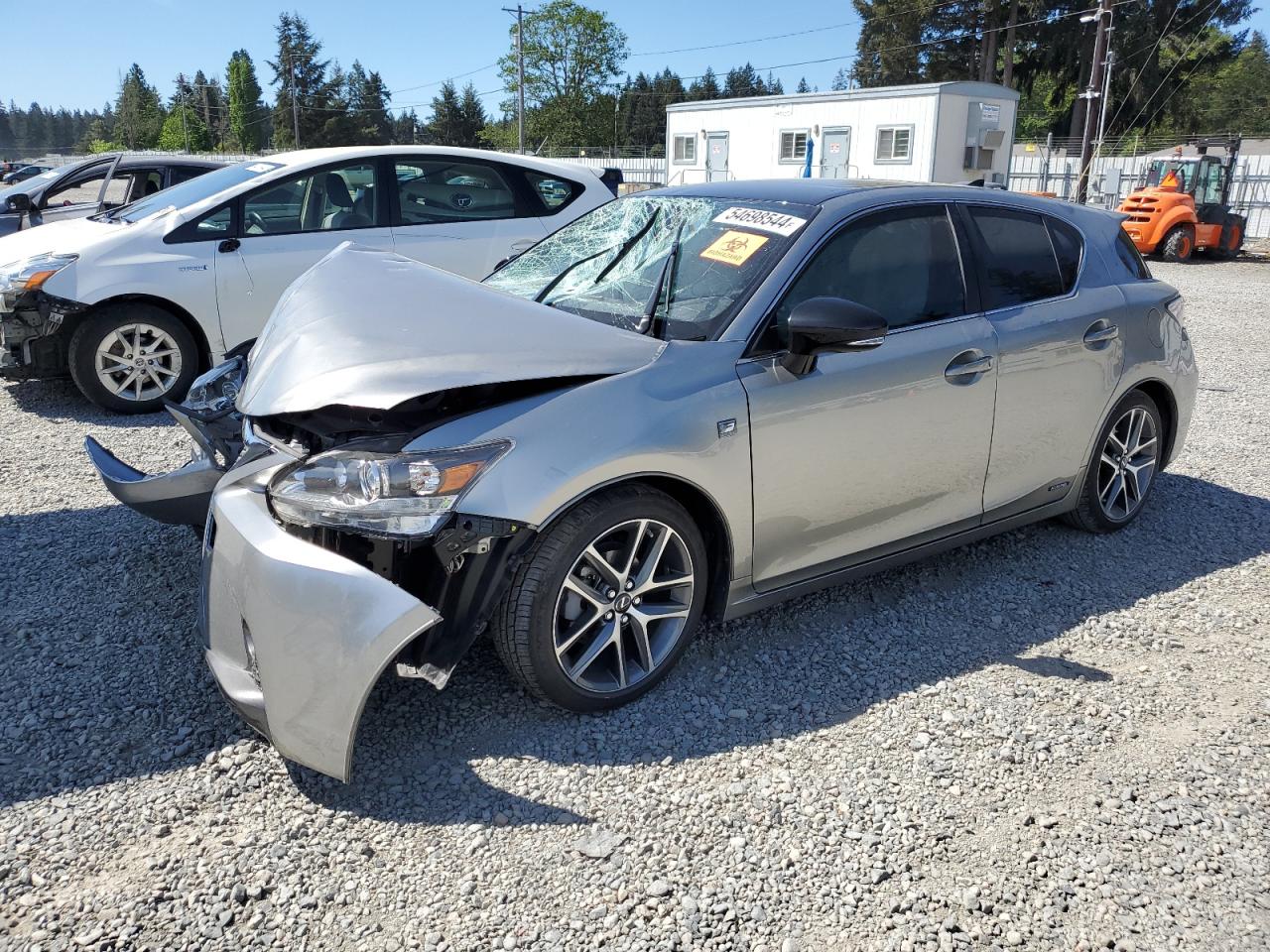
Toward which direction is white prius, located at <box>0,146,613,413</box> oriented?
to the viewer's left

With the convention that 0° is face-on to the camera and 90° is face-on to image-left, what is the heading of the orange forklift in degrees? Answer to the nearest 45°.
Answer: approximately 225°

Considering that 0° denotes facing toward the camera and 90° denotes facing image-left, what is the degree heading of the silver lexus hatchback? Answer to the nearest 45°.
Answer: approximately 45°

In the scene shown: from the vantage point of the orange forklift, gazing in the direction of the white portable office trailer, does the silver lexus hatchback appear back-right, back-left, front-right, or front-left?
back-left

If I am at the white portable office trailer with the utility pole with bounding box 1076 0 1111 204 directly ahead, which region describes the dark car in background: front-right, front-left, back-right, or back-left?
back-right

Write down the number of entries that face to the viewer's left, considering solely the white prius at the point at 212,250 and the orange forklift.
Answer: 1

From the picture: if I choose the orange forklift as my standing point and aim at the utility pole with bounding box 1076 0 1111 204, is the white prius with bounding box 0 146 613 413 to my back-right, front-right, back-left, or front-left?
back-left

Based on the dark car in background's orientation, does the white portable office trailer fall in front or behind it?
behind

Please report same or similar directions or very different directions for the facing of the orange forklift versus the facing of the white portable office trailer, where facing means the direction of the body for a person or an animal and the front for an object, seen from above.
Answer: very different directions

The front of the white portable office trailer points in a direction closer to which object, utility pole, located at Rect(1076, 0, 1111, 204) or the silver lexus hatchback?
the silver lexus hatchback

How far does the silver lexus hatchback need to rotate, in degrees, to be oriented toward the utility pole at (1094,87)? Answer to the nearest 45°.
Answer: approximately 135° to its right

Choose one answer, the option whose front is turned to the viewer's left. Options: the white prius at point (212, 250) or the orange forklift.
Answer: the white prius

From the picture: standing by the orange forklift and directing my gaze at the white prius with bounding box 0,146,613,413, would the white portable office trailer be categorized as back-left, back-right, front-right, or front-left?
back-right

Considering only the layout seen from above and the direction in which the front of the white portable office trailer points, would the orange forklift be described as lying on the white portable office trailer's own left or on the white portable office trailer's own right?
on the white portable office trailer's own left

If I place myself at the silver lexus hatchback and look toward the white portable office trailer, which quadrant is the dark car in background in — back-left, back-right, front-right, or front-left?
front-left

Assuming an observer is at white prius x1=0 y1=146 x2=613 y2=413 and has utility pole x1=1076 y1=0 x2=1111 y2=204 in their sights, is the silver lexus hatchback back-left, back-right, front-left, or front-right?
back-right
